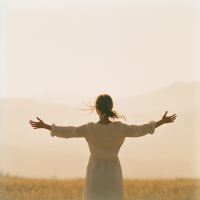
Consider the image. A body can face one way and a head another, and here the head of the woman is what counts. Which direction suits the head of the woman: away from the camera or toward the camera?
away from the camera

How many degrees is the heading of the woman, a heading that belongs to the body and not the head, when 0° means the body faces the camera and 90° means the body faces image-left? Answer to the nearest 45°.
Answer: approximately 180°
